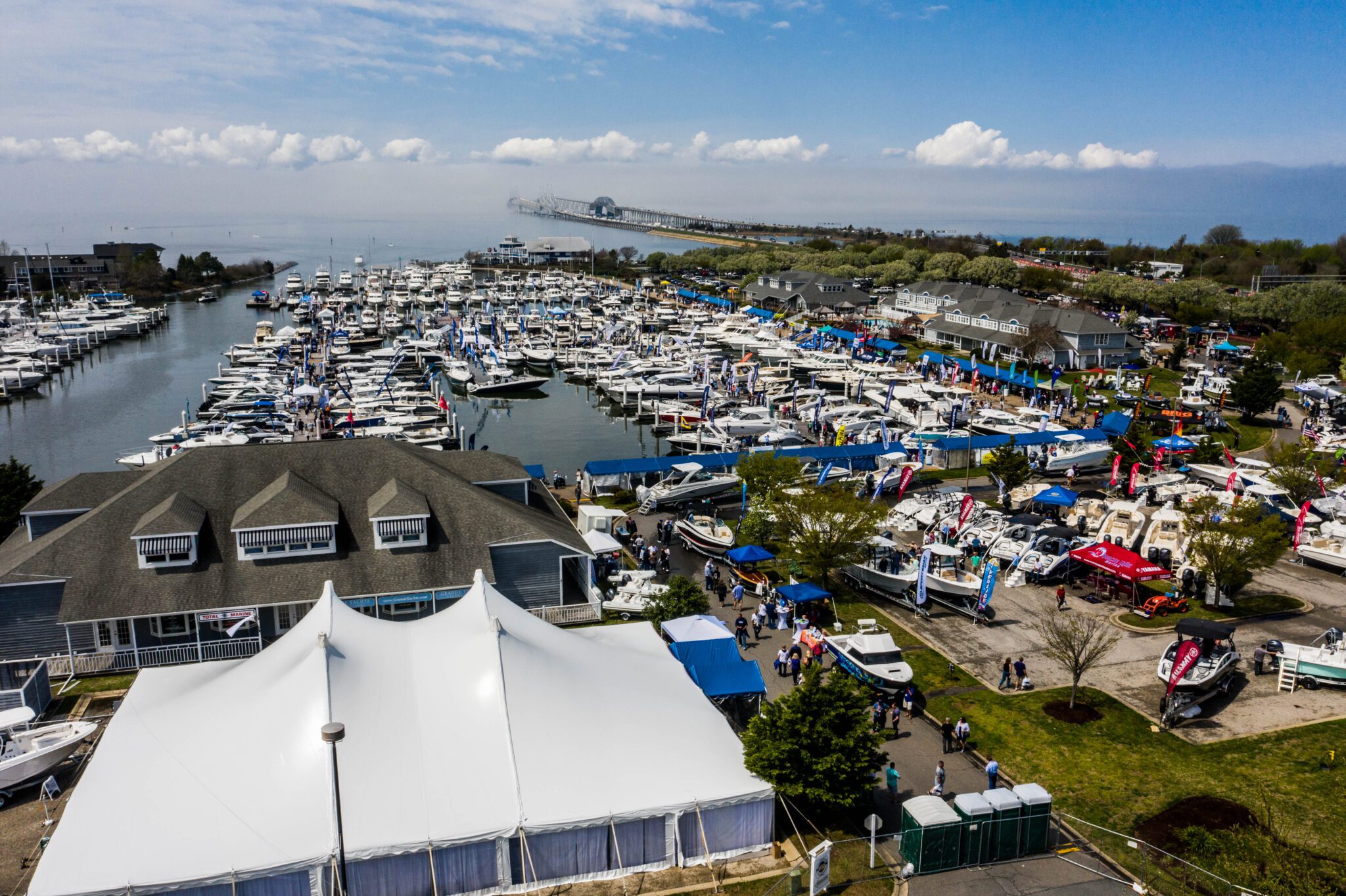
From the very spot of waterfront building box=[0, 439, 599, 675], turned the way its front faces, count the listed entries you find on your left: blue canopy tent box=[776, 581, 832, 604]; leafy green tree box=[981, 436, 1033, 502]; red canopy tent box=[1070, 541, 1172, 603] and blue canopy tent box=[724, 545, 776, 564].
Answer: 4

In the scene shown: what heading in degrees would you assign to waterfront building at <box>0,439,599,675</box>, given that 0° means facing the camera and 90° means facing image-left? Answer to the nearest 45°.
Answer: approximately 0°

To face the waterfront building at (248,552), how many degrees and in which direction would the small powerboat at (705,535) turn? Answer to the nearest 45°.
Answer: approximately 90° to its right

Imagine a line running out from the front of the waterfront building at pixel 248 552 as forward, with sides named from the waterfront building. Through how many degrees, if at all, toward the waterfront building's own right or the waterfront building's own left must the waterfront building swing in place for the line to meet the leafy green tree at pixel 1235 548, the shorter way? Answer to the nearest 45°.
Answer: approximately 90° to the waterfront building's own left

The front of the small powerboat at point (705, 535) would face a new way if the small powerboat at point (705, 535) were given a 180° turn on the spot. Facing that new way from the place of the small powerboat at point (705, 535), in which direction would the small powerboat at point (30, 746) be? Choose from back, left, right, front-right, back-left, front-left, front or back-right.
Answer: left

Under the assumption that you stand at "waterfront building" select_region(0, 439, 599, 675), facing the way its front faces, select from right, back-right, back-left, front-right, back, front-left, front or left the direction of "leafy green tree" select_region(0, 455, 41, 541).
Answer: back-right
